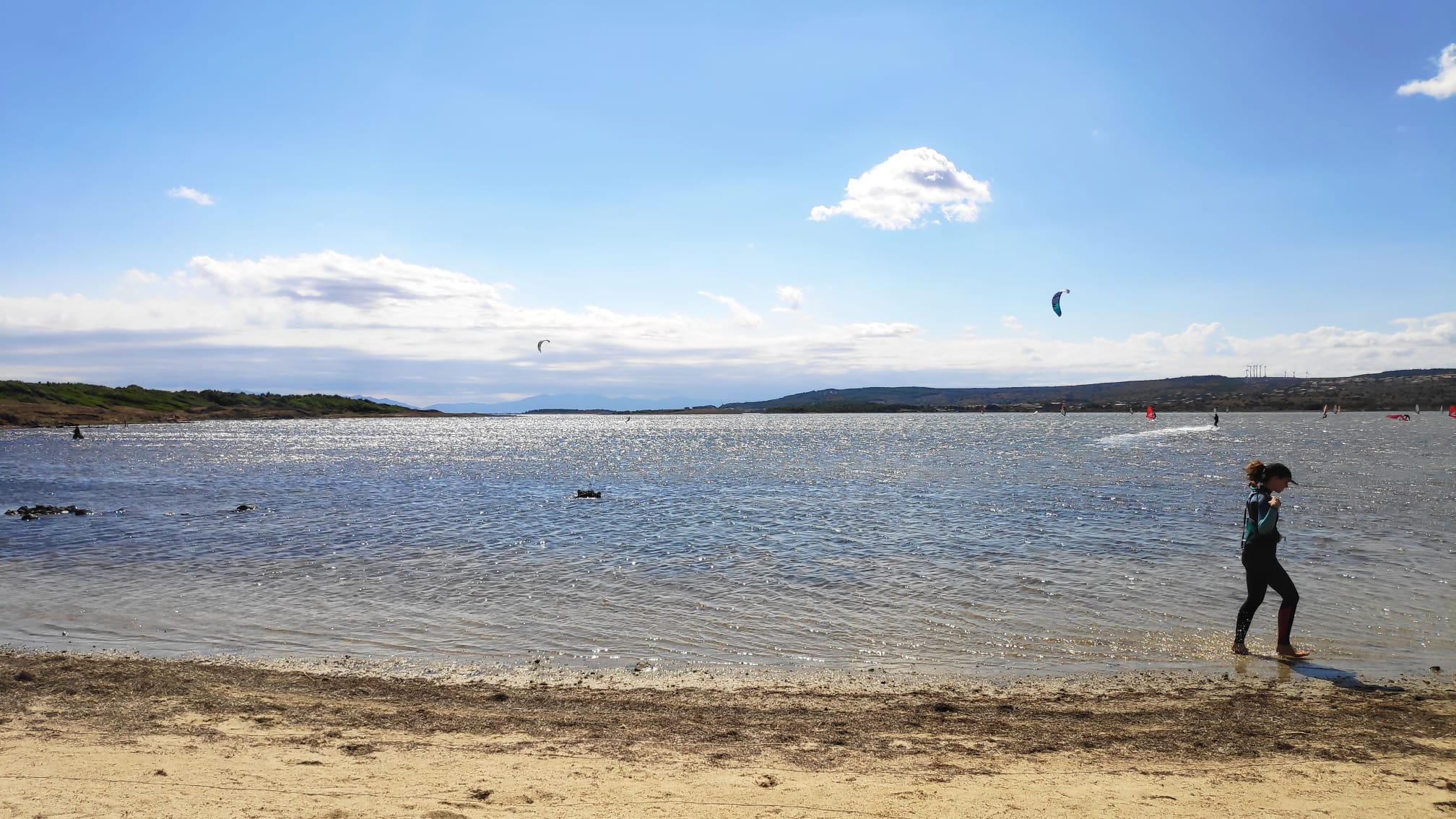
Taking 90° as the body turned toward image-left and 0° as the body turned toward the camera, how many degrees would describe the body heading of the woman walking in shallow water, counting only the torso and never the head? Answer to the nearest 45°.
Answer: approximately 270°

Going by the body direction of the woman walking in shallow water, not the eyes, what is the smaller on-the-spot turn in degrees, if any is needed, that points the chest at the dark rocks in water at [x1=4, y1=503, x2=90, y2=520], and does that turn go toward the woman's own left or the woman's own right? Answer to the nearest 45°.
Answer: approximately 180°
